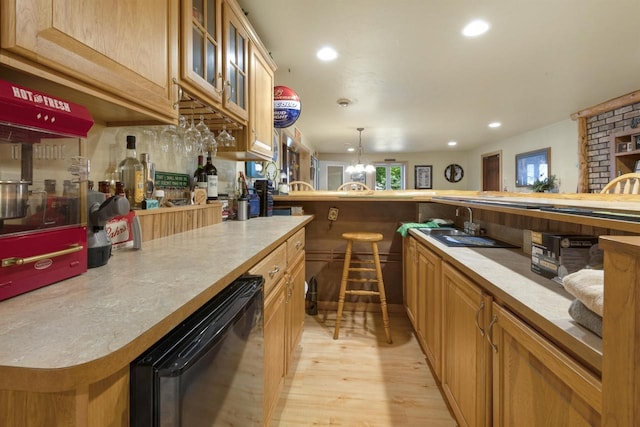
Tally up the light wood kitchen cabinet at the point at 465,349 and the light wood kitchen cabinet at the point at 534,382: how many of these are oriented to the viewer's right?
0

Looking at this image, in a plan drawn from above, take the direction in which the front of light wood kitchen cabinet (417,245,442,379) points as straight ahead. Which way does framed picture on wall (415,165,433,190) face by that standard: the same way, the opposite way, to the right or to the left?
to the left

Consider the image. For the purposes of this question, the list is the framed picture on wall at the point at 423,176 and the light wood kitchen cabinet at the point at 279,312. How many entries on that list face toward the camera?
1

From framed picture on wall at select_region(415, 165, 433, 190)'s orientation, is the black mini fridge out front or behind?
out front

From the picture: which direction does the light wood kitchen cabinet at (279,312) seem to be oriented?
to the viewer's right

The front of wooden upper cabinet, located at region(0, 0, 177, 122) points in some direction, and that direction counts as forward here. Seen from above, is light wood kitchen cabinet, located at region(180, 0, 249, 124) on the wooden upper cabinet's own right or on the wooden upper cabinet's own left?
on the wooden upper cabinet's own left

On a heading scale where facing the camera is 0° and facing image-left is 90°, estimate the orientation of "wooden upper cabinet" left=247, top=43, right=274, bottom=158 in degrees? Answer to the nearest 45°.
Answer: approximately 270°

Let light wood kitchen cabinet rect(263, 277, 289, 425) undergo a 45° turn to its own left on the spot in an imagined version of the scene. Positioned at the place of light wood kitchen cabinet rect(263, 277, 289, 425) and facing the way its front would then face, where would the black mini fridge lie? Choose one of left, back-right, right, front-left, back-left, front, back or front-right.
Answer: back-right
